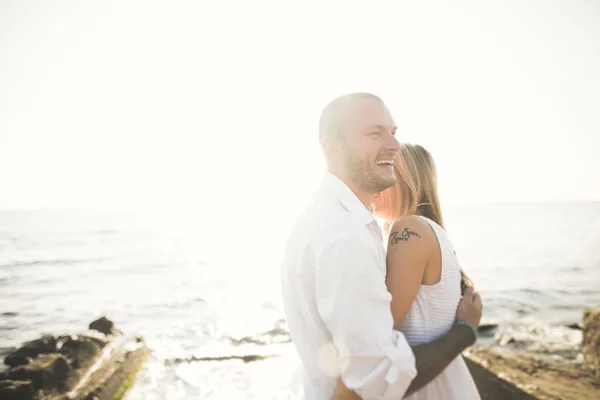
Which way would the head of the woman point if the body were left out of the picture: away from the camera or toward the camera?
away from the camera

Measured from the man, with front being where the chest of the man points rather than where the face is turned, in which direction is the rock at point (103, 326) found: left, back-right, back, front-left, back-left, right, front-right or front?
back-left

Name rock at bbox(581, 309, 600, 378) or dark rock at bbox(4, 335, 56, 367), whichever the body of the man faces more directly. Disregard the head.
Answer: the rock

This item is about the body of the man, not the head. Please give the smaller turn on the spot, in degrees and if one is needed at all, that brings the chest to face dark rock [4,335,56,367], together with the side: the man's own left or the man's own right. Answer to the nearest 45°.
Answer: approximately 135° to the man's own left

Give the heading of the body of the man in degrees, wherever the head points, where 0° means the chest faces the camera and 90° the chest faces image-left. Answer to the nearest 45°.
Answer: approximately 270°

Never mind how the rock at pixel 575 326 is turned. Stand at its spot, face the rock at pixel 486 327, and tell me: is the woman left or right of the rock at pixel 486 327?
left
